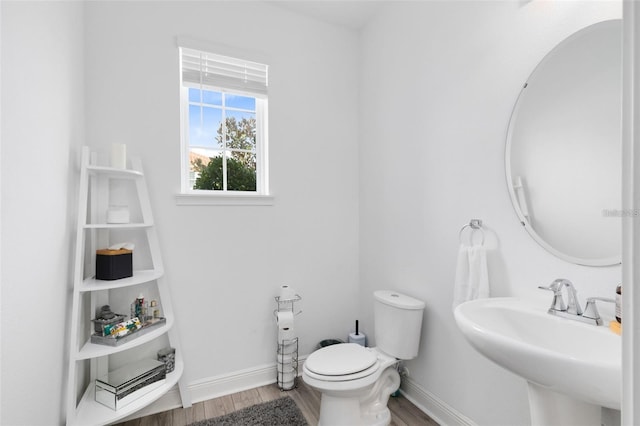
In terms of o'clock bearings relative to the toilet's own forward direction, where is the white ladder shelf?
The white ladder shelf is roughly at 1 o'clock from the toilet.

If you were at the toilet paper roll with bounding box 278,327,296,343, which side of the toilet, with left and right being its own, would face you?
right

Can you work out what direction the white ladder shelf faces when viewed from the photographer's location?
facing the viewer and to the right of the viewer

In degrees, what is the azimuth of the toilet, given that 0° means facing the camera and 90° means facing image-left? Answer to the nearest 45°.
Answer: approximately 45°

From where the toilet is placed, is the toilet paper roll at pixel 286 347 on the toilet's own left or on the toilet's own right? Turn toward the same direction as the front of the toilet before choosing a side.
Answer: on the toilet's own right

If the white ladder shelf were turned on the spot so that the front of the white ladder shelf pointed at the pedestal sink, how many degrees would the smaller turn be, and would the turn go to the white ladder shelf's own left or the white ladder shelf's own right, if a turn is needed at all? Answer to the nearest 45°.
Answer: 0° — it already faces it

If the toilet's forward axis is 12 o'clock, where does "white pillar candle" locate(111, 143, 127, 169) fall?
The white pillar candle is roughly at 1 o'clock from the toilet.

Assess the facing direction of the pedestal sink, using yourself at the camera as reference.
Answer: facing the viewer and to the left of the viewer

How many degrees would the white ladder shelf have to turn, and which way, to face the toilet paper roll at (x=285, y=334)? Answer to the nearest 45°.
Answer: approximately 45° to its left

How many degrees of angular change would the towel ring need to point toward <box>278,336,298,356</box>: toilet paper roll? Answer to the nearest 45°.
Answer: approximately 45° to its right

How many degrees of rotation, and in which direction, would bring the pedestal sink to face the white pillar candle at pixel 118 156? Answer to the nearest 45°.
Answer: approximately 45° to its right
